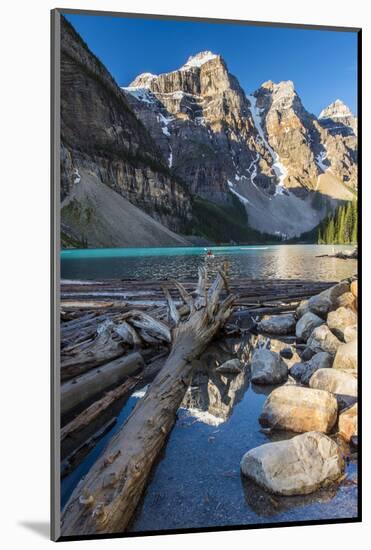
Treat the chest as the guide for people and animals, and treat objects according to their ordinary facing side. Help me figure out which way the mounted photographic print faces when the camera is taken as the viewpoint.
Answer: facing the viewer and to the right of the viewer
